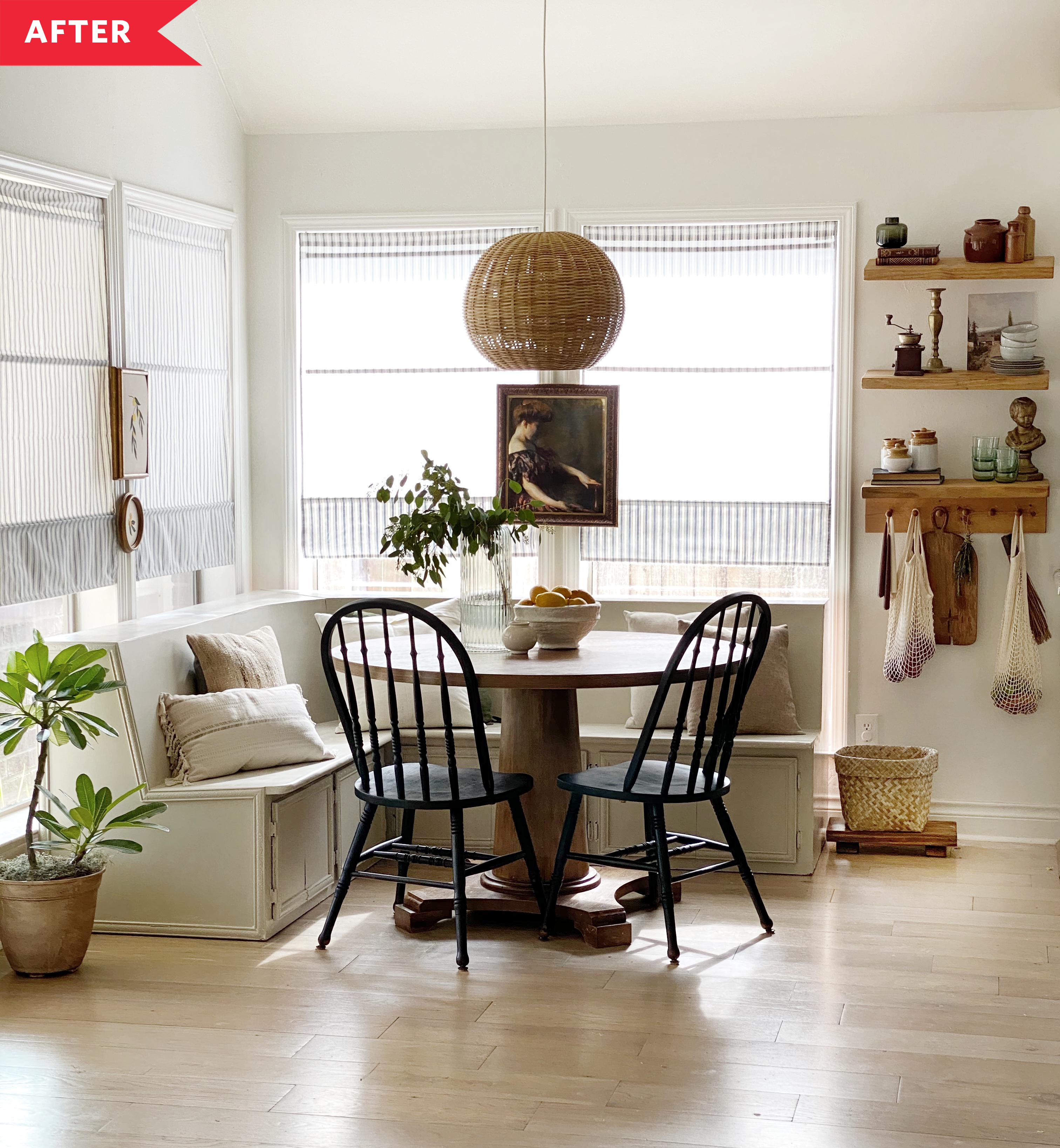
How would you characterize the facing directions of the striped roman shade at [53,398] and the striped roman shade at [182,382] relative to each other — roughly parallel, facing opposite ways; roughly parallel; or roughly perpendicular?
roughly parallel

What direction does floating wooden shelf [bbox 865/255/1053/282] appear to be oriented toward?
toward the camera

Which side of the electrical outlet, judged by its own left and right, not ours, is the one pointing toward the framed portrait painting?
right

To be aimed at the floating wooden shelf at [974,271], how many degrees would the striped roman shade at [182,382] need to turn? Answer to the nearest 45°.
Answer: approximately 45° to its left

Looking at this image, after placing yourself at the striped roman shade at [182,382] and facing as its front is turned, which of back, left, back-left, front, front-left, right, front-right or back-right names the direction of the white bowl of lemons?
front

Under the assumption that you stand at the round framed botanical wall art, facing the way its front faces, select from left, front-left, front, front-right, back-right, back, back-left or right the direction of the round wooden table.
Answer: front

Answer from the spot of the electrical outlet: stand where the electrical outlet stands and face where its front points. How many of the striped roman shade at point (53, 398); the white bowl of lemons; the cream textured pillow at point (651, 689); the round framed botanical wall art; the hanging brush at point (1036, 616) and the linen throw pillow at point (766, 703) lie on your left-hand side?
1

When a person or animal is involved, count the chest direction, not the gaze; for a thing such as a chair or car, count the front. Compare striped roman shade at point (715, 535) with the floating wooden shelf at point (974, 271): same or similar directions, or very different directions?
same or similar directions

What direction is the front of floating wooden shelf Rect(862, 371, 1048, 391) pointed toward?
toward the camera

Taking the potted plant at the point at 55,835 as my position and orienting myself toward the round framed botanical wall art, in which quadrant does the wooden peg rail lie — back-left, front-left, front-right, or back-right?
front-right

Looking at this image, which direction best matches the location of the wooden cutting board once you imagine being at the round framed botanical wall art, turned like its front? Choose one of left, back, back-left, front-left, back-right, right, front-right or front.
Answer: front-left
